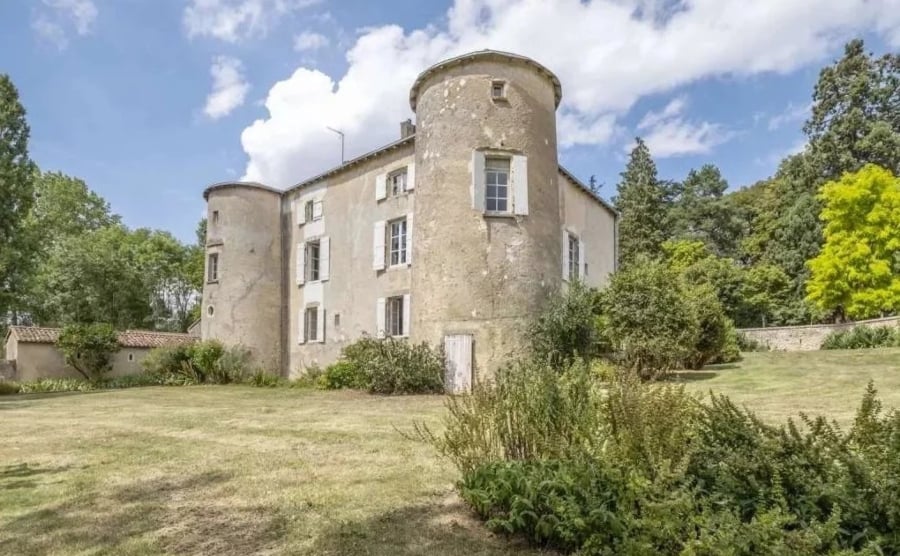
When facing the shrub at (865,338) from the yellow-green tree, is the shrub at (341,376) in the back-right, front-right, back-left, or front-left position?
front-right

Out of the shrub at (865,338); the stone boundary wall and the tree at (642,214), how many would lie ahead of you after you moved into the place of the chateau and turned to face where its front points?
0

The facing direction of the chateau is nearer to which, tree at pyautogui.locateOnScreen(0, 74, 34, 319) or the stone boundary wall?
the tree

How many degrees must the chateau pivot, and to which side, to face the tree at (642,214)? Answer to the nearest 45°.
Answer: approximately 180°

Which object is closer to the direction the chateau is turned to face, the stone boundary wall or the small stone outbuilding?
the small stone outbuilding

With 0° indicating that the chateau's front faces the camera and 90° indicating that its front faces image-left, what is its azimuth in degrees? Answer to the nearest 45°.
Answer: approximately 45°

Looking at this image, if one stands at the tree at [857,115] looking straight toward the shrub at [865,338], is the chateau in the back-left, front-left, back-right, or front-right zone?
front-right

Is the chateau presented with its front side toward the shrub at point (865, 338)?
no

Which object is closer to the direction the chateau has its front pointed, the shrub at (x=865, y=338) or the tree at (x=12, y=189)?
the tree

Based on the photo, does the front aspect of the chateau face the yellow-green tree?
no

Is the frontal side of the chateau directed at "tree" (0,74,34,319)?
no

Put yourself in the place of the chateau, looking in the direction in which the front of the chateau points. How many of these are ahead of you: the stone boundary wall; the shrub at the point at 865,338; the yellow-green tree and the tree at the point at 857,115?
0

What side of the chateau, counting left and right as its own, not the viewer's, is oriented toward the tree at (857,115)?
back
